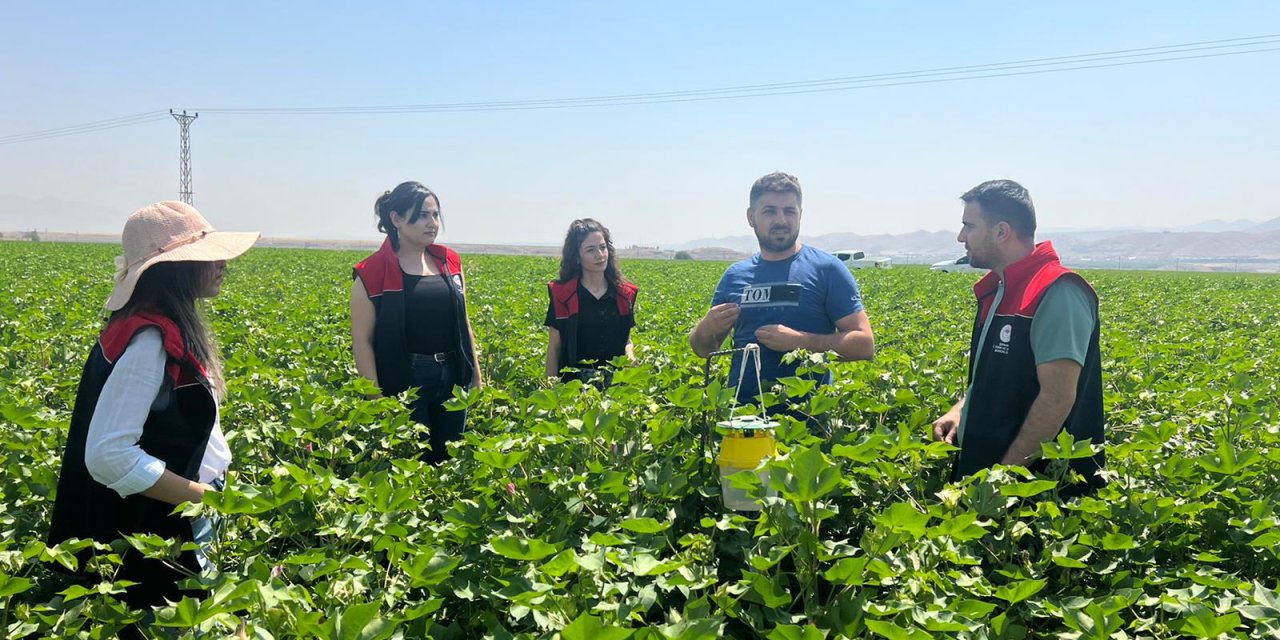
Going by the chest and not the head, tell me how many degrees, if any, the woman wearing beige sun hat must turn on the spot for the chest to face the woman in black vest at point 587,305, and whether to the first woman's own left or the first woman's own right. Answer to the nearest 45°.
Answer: approximately 45° to the first woman's own left

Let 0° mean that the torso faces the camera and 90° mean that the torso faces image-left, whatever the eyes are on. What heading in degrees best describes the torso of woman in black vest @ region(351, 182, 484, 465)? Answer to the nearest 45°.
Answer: approximately 315°

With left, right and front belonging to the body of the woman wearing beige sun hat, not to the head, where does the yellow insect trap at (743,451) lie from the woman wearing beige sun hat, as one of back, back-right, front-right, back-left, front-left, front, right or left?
front-right

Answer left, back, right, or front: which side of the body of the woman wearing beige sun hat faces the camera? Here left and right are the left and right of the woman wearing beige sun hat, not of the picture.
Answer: right

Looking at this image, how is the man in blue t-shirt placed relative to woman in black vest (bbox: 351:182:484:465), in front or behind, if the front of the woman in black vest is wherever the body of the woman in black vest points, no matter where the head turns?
in front

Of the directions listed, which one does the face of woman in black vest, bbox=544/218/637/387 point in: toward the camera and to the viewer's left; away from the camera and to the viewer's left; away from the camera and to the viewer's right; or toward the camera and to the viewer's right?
toward the camera and to the viewer's right

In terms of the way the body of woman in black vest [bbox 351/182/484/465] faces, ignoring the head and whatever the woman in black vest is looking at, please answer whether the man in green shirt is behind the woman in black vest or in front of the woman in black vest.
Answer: in front

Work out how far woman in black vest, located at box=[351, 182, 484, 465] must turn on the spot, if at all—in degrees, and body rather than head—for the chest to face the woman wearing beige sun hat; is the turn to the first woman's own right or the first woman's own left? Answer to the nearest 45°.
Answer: approximately 45° to the first woman's own right

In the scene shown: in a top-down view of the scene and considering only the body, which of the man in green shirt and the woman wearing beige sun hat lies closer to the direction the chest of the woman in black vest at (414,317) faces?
the man in green shirt
